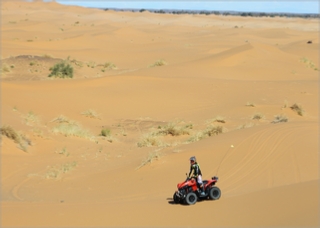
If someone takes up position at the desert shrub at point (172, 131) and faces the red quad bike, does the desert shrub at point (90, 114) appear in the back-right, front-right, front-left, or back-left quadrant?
back-right

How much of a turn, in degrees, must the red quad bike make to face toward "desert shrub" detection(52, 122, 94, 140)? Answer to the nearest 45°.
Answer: approximately 90° to its right

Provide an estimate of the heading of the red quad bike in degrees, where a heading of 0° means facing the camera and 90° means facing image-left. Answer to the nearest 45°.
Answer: approximately 45°

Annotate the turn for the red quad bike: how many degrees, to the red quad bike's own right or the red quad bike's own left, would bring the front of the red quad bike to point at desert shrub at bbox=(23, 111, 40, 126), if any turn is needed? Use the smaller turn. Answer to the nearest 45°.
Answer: approximately 90° to the red quad bike's own right

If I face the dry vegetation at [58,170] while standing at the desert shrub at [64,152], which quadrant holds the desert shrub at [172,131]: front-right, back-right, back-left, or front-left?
back-left

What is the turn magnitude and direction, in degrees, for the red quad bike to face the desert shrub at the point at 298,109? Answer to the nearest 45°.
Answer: approximately 180°

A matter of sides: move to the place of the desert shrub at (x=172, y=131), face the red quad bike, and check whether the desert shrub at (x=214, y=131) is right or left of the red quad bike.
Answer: left

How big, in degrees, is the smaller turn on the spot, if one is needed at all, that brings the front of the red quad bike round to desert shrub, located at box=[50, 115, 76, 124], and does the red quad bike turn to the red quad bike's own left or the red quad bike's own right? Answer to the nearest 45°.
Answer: approximately 90° to the red quad bike's own right

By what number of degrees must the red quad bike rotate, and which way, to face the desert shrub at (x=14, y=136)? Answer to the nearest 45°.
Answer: approximately 90° to its right

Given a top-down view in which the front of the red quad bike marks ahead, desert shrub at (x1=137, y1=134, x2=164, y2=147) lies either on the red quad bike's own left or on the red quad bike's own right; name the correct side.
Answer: on the red quad bike's own right
